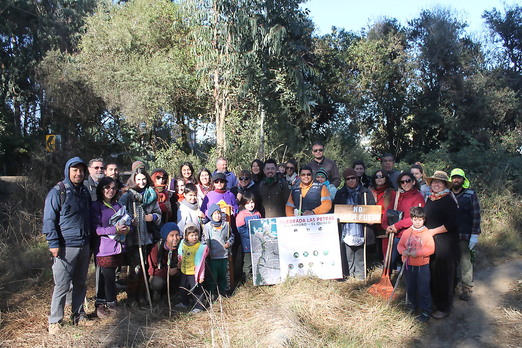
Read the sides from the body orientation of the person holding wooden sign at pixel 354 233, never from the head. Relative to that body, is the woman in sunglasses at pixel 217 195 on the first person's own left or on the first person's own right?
on the first person's own right

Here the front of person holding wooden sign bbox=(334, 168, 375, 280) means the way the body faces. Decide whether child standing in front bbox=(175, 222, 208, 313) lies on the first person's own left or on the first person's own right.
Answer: on the first person's own right

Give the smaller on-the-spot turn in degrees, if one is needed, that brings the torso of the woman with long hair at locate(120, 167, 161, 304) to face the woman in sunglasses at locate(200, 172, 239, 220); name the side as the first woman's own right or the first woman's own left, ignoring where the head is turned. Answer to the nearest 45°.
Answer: approximately 90° to the first woman's own left

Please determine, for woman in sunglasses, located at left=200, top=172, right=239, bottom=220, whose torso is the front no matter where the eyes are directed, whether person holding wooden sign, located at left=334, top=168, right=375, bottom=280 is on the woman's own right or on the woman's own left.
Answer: on the woman's own left

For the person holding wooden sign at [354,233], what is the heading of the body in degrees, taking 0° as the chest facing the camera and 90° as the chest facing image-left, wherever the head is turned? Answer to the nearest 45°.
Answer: approximately 0°
